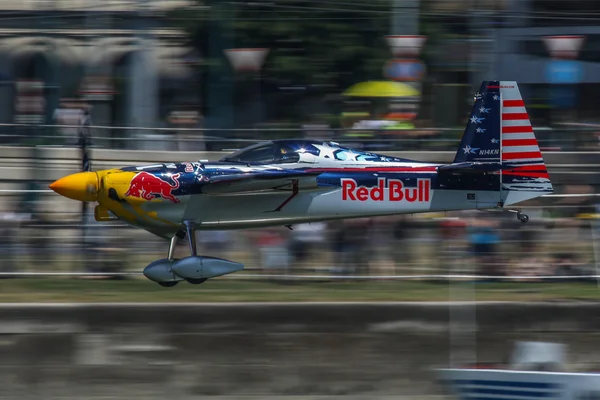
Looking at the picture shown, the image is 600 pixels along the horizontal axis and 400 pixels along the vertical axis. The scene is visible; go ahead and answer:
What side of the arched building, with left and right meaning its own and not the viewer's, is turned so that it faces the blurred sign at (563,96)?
left

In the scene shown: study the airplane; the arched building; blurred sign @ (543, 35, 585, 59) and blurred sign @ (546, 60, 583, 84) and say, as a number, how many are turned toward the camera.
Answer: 3

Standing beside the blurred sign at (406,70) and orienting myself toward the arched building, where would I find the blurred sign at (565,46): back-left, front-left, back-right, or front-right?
back-right

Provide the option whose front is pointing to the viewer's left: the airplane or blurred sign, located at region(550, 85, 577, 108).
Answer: the airplane

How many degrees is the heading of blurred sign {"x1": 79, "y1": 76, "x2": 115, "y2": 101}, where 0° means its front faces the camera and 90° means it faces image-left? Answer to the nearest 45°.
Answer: approximately 0°

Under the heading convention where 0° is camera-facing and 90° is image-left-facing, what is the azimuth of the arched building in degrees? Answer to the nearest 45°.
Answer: approximately 0°
